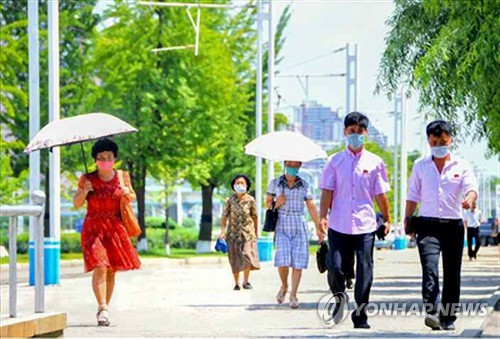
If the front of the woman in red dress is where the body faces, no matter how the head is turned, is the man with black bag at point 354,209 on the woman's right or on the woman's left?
on the woman's left

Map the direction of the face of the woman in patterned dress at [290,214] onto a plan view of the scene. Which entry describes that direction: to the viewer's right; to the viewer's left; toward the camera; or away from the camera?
toward the camera

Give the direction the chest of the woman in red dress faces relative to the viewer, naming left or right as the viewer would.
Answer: facing the viewer

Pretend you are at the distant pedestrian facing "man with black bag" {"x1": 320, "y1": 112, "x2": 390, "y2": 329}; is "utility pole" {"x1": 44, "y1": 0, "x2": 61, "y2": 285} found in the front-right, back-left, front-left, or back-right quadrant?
front-right

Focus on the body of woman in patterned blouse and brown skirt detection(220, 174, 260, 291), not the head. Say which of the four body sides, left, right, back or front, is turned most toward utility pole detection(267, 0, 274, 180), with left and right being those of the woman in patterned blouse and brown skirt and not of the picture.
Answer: back

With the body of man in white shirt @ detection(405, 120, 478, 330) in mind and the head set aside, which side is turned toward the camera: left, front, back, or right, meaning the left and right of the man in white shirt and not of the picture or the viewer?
front

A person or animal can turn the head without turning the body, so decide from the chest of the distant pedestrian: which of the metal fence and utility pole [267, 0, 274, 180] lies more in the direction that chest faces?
the metal fence

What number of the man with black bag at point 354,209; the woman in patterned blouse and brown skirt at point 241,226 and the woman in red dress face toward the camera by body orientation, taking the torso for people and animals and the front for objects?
3

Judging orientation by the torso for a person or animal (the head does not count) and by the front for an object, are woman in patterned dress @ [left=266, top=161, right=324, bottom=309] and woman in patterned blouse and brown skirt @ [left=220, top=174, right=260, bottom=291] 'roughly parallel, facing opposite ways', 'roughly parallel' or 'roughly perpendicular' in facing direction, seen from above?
roughly parallel

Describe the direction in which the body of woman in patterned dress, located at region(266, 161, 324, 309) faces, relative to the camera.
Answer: toward the camera

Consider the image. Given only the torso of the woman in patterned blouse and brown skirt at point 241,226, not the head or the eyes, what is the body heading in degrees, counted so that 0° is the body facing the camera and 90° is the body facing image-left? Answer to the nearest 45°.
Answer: approximately 0°

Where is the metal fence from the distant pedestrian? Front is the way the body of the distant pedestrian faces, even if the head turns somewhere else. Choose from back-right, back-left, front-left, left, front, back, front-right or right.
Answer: front

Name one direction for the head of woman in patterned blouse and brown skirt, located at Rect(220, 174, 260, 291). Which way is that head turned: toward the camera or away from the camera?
toward the camera

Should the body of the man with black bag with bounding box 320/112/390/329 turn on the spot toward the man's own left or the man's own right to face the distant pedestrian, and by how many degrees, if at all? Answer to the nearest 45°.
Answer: approximately 180°

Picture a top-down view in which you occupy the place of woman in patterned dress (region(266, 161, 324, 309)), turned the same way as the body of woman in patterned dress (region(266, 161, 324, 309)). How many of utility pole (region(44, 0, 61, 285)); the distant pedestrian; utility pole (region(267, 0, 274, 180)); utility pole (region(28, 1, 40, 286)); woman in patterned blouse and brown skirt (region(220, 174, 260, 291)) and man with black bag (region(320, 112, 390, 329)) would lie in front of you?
1

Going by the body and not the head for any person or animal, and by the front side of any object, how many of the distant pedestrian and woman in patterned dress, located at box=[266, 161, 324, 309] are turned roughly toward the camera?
2
